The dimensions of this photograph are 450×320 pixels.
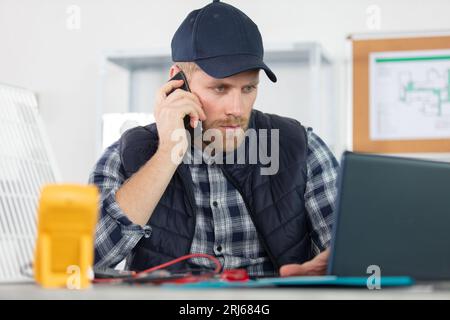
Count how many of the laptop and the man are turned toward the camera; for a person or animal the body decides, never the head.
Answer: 1

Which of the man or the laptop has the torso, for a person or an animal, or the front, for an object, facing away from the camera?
the laptop

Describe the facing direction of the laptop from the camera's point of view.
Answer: facing away from the viewer

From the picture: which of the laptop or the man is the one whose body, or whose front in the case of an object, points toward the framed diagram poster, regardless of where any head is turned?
the laptop

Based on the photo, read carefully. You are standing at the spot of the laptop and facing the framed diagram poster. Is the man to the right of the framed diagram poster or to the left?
left

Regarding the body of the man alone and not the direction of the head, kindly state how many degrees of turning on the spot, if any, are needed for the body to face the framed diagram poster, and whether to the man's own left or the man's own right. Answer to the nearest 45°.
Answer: approximately 135° to the man's own left

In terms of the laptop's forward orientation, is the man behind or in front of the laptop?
in front

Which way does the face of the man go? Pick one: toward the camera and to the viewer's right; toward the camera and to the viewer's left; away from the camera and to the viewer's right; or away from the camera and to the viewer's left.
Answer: toward the camera and to the viewer's right

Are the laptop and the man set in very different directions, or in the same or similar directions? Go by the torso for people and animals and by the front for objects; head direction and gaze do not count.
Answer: very different directions
